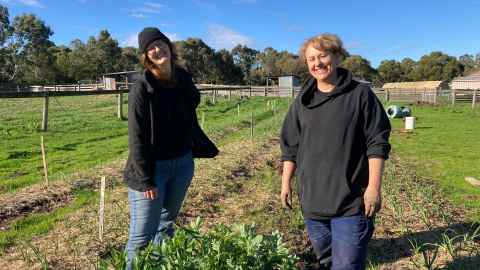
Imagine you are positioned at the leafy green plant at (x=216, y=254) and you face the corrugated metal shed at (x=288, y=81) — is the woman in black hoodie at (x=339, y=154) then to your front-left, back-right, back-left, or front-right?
front-right

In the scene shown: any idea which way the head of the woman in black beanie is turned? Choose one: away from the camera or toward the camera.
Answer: toward the camera

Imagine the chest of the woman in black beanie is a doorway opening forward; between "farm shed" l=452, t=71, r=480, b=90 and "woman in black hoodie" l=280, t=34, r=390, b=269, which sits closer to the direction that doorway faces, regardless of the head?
the woman in black hoodie

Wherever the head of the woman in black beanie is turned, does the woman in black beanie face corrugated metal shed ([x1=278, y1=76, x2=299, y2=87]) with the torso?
no

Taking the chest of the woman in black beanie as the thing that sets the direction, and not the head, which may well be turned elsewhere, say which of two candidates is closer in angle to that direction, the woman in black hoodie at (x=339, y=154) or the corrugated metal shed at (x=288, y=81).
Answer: the woman in black hoodie

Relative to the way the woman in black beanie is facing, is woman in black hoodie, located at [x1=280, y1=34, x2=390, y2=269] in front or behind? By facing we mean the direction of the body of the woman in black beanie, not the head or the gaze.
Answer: in front

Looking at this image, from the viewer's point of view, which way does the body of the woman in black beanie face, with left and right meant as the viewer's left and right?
facing the viewer and to the right of the viewer

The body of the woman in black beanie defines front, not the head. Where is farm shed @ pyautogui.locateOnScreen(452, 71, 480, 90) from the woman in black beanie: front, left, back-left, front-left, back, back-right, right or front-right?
left
